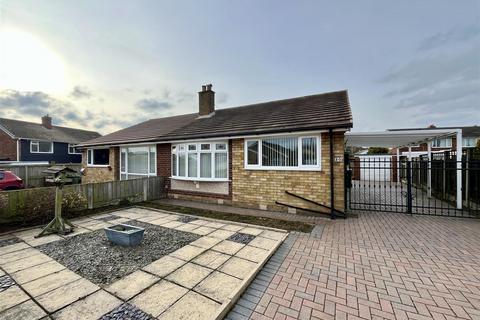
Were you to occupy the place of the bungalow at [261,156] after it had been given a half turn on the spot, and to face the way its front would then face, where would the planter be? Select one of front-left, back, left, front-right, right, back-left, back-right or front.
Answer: back

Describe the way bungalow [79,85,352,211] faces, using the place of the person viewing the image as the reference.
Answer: facing the viewer and to the left of the viewer

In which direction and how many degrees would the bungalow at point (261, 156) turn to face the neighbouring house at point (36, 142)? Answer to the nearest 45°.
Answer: approximately 90° to its right

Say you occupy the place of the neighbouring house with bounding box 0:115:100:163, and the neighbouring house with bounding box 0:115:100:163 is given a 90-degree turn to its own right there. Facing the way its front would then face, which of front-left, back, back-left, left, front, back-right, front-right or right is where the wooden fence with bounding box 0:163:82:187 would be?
front-left

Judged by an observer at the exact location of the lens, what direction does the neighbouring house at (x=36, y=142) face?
facing the viewer and to the right of the viewer

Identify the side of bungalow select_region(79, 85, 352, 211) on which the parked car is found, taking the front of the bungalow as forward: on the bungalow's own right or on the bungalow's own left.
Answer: on the bungalow's own right

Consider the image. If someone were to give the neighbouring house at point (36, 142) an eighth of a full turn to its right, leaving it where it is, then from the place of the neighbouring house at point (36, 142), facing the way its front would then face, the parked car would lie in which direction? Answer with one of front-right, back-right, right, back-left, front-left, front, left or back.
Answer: front

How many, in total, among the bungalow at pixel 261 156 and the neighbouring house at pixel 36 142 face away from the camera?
0
